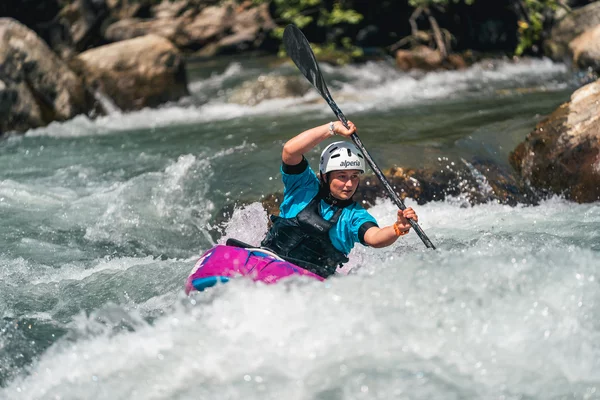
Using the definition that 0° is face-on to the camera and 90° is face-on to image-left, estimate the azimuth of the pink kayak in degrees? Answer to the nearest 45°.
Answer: approximately 45°

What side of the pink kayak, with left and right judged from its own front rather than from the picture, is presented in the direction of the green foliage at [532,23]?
back

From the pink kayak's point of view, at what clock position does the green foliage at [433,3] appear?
The green foliage is roughly at 5 o'clock from the pink kayak.
